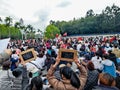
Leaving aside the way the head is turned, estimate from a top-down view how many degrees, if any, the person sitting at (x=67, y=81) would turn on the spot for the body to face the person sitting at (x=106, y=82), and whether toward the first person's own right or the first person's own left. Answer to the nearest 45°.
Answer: approximately 45° to the first person's own right

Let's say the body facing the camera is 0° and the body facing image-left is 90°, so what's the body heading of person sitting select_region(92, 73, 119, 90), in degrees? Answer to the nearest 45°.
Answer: approximately 180°

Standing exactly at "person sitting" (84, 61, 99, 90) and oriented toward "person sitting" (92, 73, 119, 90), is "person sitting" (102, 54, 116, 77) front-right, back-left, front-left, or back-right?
back-left

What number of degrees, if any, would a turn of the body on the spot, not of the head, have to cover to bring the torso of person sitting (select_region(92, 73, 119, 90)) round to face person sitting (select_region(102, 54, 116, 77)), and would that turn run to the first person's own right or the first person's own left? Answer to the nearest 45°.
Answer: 0° — they already face them

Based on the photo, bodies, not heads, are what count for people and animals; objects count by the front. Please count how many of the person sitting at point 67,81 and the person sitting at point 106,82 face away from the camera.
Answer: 2

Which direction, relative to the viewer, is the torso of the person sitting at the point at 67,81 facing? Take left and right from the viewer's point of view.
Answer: facing away from the viewer

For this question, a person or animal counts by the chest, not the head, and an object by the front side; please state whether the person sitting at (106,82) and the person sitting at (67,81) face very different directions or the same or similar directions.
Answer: same or similar directions

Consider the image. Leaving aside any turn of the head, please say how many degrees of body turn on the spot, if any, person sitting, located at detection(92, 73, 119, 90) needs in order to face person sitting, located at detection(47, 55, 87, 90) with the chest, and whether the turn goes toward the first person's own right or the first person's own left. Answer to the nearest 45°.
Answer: approximately 135° to the first person's own left
